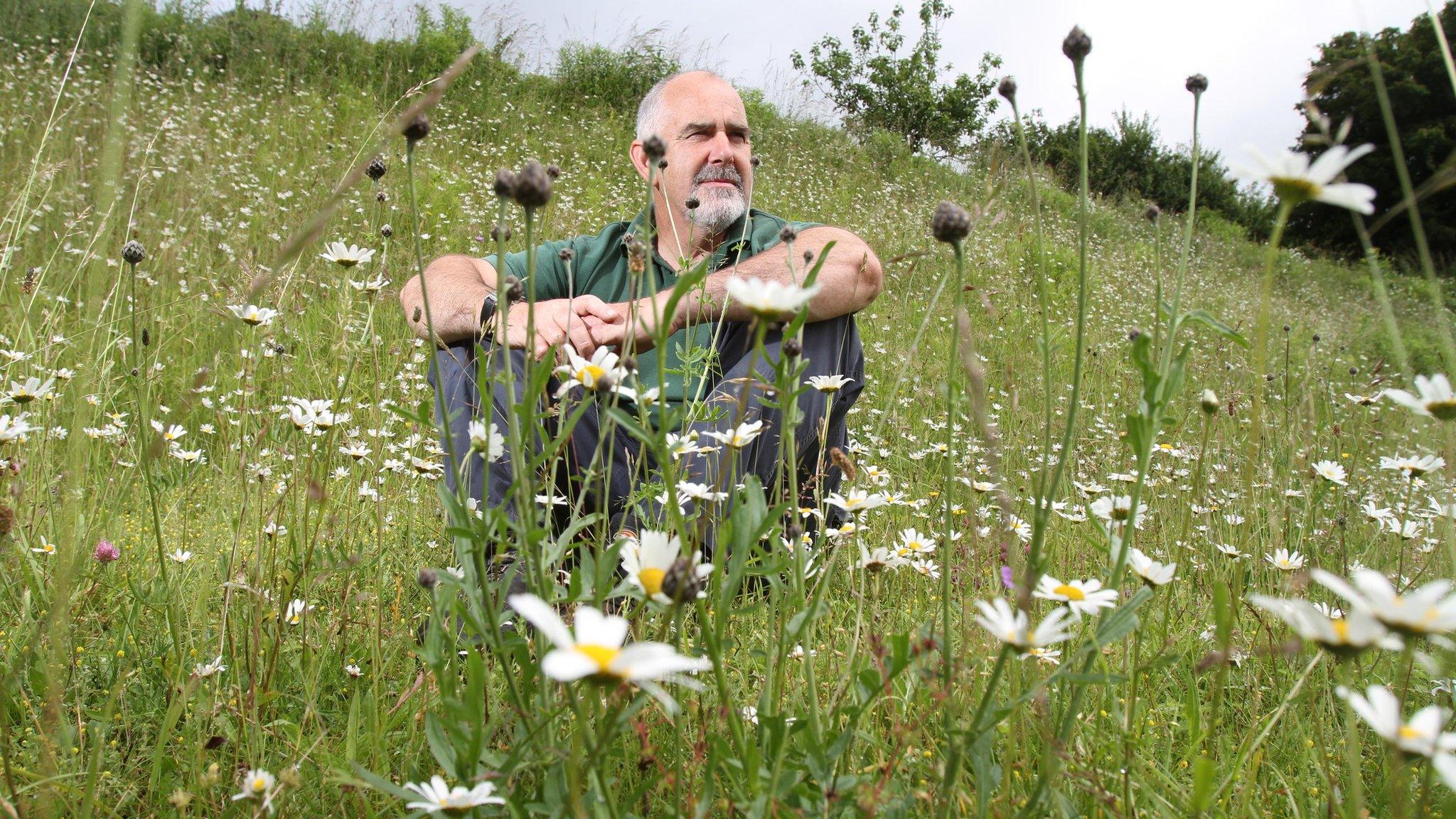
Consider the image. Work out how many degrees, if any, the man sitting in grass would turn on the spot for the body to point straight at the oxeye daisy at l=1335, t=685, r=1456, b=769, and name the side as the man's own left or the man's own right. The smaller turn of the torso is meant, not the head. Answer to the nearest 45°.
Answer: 0° — they already face it

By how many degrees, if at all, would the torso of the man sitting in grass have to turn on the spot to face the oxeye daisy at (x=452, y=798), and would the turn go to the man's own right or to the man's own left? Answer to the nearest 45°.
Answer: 0° — they already face it

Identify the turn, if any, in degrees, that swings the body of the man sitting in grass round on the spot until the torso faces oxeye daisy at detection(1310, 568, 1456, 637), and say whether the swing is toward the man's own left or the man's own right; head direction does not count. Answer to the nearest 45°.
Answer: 0° — they already face it

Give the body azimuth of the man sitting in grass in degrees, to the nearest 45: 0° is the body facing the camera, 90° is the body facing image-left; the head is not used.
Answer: approximately 0°

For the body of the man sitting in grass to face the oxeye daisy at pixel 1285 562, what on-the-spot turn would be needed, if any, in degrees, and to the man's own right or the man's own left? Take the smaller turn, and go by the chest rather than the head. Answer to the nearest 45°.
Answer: approximately 45° to the man's own left

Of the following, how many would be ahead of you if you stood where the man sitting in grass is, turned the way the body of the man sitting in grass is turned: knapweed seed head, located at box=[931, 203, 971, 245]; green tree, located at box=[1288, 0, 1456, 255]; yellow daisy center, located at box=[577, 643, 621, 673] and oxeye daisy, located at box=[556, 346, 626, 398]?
3
